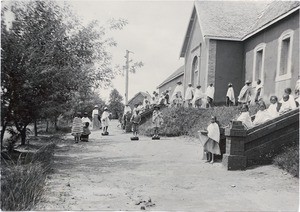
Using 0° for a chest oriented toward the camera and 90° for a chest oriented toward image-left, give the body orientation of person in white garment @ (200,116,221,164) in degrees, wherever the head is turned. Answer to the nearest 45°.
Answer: approximately 45°

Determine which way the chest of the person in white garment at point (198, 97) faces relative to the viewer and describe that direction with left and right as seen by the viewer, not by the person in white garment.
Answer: facing the viewer

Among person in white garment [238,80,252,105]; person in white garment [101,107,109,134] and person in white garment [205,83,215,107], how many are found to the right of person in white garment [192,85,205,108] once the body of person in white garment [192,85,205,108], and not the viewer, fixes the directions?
1

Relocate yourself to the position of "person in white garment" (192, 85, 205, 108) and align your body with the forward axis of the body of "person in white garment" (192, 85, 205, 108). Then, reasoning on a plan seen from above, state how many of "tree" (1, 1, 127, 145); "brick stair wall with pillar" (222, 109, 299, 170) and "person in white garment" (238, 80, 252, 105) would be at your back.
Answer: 0

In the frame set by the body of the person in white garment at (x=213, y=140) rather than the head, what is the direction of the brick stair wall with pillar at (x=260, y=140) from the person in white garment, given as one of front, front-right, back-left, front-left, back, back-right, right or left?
left

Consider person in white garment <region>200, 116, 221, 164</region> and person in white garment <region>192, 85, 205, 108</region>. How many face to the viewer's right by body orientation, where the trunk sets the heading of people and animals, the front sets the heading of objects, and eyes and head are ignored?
0

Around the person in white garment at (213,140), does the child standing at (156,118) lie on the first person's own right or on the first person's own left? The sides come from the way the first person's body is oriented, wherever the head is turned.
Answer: on the first person's own right

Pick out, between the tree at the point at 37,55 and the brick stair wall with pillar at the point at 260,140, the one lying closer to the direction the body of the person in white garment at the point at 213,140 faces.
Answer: the tree

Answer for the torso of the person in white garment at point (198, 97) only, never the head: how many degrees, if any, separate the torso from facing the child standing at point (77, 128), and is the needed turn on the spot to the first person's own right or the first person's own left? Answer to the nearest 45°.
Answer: approximately 45° to the first person's own right

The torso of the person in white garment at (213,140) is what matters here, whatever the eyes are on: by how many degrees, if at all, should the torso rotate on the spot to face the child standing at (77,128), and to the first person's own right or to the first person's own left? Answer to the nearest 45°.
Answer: approximately 90° to the first person's own right

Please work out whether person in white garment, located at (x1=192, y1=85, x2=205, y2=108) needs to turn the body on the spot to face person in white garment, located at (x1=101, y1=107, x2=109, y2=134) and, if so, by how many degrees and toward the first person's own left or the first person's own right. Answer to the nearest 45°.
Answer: approximately 90° to the first person's own right

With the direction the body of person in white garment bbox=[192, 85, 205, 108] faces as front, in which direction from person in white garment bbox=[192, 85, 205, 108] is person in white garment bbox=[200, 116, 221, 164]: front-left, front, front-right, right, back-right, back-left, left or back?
front
